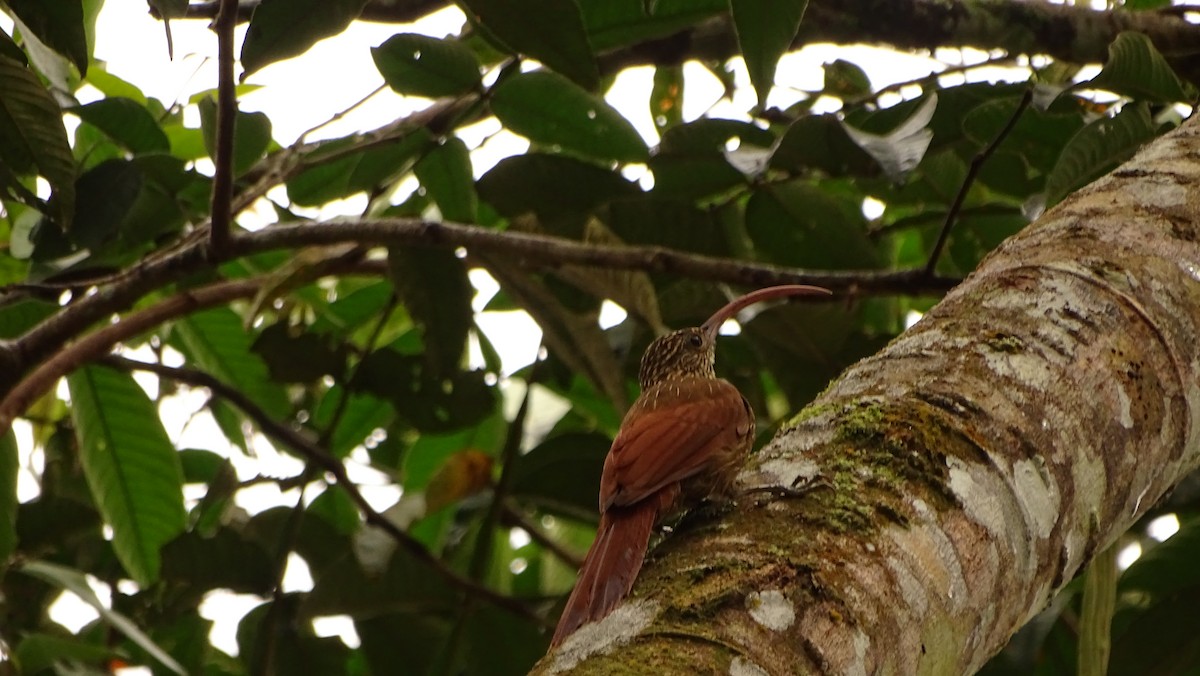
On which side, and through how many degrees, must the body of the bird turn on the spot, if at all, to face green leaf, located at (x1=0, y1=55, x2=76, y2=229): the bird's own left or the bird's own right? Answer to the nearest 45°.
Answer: approximately 135° to the bird's own left

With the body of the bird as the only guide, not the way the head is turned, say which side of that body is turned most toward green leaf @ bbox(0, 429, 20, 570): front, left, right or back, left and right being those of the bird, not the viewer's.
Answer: left

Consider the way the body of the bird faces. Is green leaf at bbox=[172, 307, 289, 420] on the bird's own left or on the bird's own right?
on the bird's own left

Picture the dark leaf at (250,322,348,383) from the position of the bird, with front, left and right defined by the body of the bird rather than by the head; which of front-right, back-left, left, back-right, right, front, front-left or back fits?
left

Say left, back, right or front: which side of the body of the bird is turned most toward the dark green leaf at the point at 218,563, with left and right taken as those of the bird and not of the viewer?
left

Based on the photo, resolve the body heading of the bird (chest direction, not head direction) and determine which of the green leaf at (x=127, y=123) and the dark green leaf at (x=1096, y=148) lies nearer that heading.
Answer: the dark green leaf

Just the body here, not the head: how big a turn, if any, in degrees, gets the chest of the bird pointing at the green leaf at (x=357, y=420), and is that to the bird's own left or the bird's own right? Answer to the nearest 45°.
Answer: approximately 90° to the bird's own left

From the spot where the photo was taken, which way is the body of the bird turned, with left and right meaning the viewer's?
facing away from the viewer and to the right of the viewer
